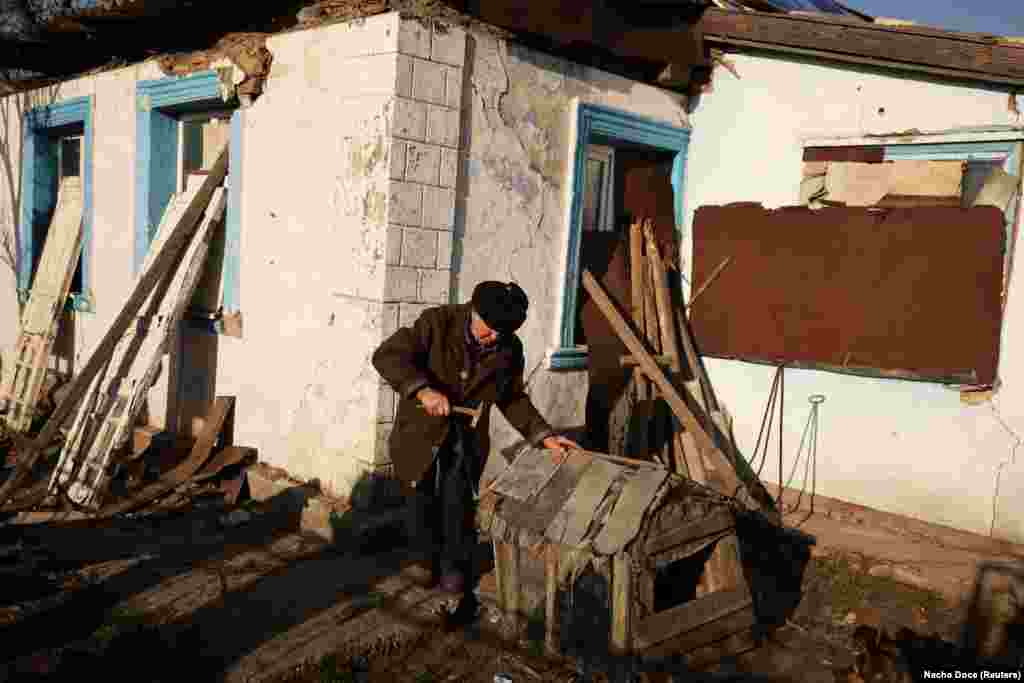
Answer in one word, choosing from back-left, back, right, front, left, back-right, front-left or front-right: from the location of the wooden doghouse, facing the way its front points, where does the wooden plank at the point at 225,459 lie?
back

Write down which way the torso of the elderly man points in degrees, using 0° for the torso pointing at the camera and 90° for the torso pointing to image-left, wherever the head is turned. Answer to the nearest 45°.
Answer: approximately 315°

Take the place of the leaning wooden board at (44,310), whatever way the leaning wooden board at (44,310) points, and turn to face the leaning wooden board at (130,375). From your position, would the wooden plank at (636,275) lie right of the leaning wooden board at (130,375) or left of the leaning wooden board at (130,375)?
left

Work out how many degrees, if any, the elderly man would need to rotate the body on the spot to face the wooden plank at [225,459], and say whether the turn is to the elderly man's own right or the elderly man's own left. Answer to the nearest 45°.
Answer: approximately 180°

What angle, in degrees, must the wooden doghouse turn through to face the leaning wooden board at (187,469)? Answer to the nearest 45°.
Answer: approximately 180°

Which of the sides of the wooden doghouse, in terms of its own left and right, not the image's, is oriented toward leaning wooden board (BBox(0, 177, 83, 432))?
back

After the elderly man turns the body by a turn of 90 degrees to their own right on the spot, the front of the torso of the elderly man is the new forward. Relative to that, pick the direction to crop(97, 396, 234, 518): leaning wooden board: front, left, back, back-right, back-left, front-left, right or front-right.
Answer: right

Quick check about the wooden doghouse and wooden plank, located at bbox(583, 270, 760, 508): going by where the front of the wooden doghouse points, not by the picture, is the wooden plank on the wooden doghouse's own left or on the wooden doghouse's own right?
on the wooden doghouse's own left

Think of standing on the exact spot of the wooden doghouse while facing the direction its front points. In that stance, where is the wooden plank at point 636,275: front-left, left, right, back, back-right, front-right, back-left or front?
back-left

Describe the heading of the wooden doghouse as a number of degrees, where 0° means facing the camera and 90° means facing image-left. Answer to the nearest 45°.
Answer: approximately 315°
